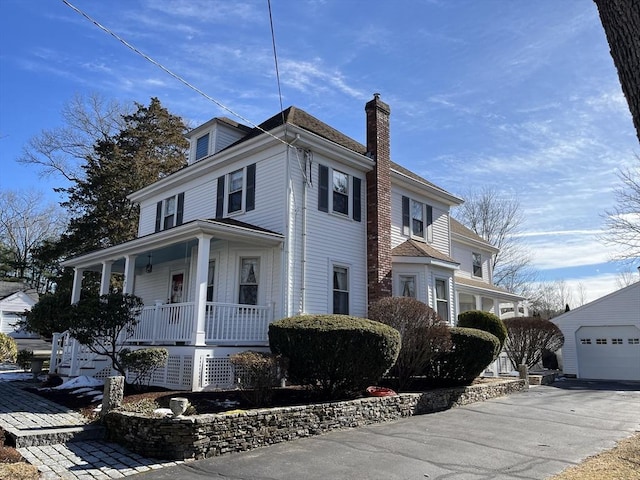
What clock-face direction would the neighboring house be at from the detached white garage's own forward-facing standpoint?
The neighboring house is roughly at 3 o'clock from the detached white garage.

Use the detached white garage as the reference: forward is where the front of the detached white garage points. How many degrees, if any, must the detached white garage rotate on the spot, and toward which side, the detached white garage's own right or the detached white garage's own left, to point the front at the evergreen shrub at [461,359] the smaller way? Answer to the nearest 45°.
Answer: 0° — it already faces it

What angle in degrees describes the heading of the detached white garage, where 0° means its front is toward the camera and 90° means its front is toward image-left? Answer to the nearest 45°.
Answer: approximately 0°

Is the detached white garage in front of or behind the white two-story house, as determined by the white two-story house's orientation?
behind

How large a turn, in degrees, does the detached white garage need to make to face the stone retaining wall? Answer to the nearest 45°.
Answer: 0° — it already faces it

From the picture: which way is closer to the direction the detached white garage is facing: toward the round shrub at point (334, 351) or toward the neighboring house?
the round shrub

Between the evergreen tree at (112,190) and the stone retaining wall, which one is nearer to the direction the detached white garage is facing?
the stone retaining wall
